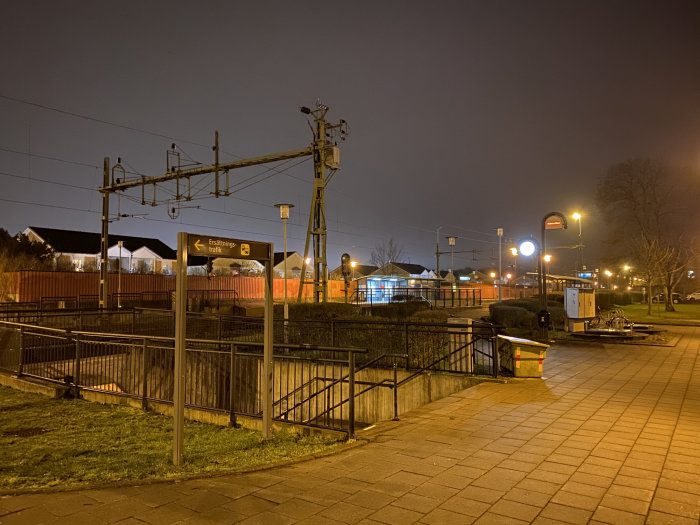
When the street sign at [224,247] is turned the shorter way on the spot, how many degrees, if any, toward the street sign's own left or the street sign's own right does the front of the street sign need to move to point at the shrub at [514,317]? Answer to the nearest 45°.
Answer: approximately 90° to the street sign's own left

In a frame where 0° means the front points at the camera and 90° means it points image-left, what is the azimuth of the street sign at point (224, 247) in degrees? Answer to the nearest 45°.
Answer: approximately 315°

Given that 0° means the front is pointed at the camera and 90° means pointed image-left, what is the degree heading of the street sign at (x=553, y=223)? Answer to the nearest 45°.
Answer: approximately 0°

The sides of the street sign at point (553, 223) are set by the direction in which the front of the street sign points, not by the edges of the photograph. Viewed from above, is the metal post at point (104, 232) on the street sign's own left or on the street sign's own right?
on the street sign's own right

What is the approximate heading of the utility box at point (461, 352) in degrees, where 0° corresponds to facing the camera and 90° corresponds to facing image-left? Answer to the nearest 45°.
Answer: approximately 0°
